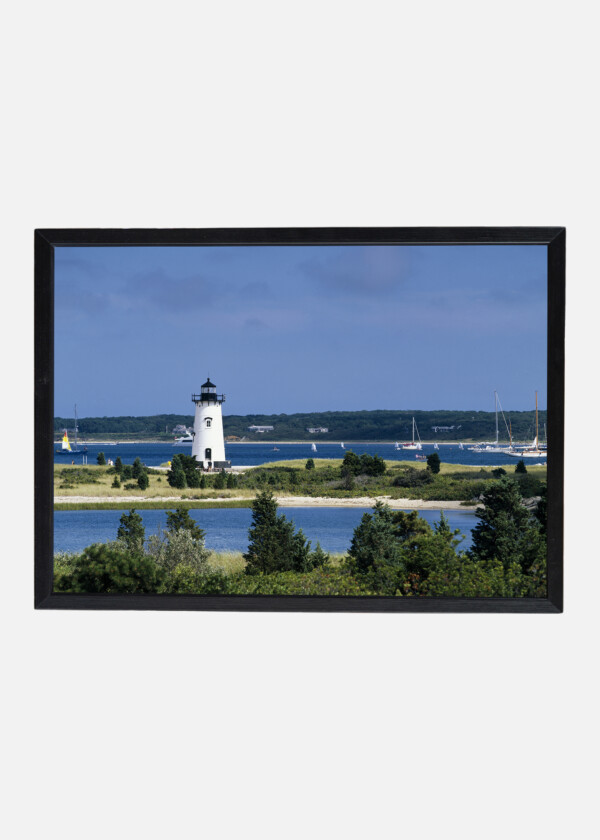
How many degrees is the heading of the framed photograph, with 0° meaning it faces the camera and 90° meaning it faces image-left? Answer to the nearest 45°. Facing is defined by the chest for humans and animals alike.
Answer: approximately 0°
